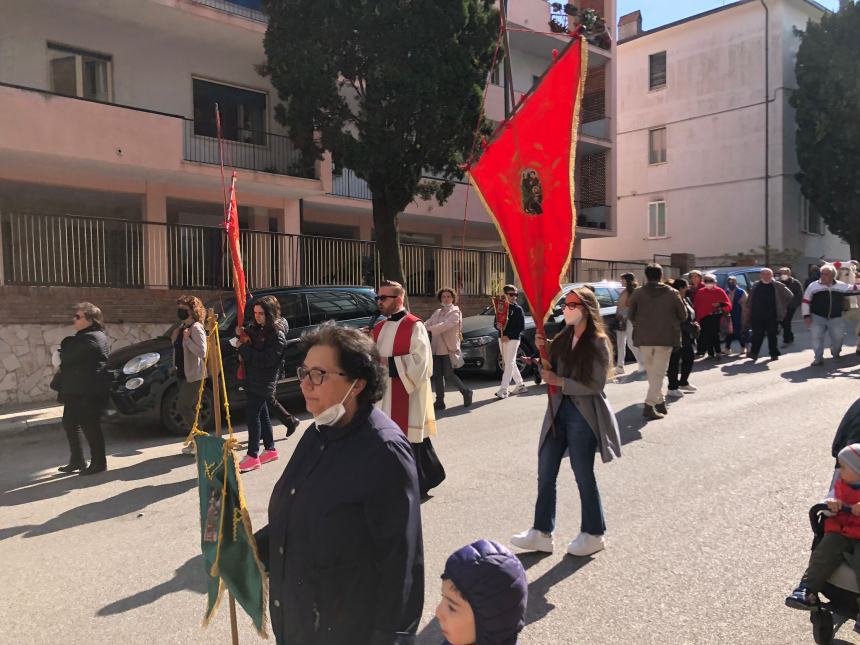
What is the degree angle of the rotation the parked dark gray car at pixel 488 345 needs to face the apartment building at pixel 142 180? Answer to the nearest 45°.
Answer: approximately 45° to its right

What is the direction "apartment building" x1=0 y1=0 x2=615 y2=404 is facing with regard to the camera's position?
facing the viewer and to the right of the viewer

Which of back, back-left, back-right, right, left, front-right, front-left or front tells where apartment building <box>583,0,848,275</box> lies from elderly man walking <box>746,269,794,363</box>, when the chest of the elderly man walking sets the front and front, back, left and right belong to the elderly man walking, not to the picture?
back

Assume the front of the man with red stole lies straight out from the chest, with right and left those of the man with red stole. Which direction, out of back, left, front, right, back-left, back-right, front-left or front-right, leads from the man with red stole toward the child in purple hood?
front-left

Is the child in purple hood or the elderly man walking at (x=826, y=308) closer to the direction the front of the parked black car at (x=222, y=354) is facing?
the child in purple hood

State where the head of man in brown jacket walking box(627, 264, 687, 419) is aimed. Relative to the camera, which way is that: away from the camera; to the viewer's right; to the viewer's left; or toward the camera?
away from the camera

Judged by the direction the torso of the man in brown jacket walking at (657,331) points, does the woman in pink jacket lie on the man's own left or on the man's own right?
on the man's own left

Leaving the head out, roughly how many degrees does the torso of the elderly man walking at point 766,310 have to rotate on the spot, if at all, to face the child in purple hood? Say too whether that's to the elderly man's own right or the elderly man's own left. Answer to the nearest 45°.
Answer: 0° — they already face them

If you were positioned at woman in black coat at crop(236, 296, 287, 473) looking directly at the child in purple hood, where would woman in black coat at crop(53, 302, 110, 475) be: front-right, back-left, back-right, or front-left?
back-right

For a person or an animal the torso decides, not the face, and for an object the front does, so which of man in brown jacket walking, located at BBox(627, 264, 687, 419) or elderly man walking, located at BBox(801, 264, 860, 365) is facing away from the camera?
man in brown jacket walking, located at BBox(627, 264, 687, 419)

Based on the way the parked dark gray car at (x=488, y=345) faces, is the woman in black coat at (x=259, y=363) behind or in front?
in front

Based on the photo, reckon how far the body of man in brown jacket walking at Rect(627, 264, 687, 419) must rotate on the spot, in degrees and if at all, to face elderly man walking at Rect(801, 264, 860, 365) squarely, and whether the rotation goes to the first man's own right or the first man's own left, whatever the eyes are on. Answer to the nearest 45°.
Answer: approximately 45° to the first man's own right
